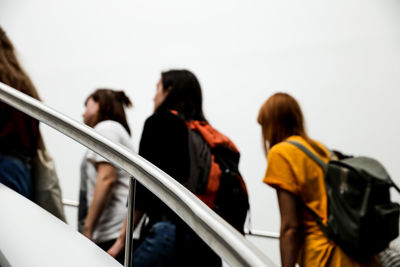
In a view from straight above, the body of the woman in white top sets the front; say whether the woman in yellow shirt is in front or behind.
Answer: behind

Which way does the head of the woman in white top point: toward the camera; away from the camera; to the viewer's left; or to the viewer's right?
to the viewer's left

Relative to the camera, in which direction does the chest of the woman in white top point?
to the viewer's left
